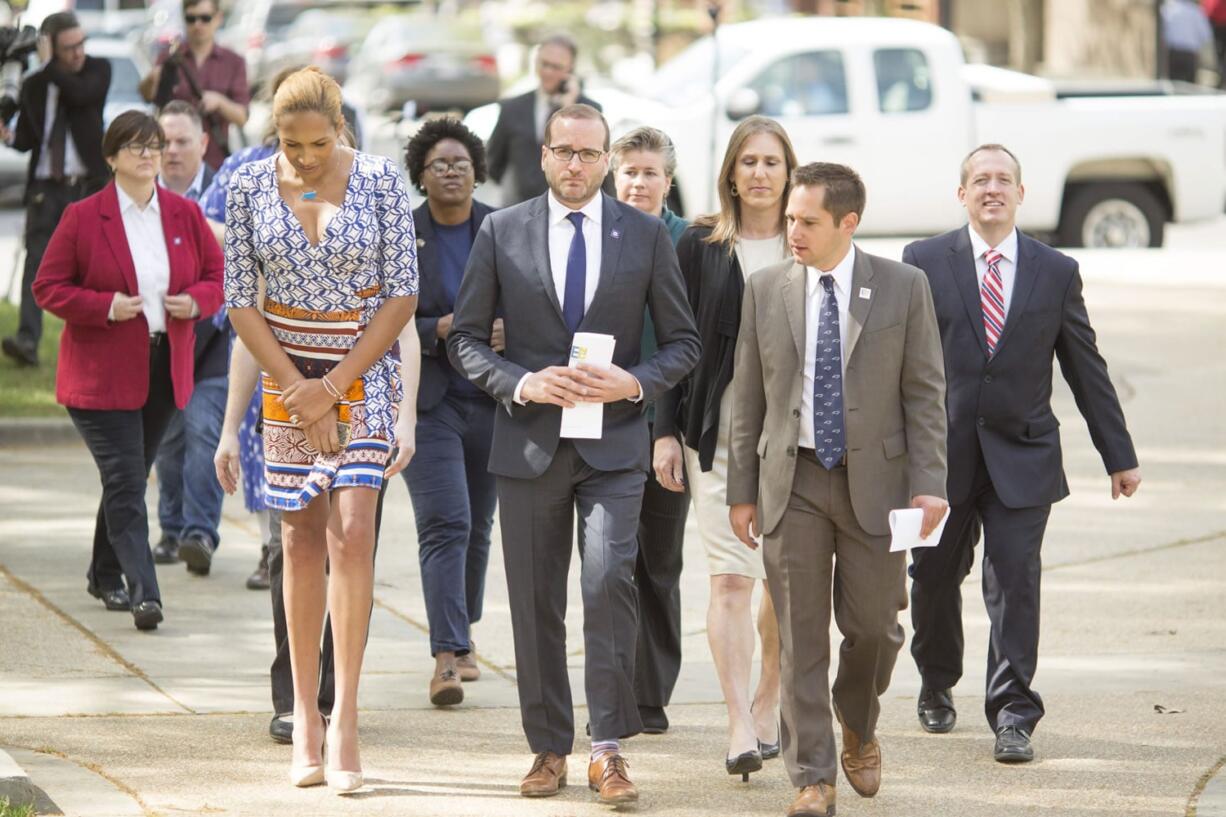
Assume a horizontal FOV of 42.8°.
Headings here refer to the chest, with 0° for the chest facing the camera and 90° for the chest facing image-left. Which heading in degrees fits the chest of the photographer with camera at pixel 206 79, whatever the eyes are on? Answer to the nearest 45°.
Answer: approximately 0°

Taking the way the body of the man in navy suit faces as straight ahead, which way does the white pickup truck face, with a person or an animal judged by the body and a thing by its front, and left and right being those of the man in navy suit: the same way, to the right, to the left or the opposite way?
to the right

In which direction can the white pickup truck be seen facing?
to the viewer's left

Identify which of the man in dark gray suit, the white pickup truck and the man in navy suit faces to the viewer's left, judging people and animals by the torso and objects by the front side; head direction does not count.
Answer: the white pickup truck

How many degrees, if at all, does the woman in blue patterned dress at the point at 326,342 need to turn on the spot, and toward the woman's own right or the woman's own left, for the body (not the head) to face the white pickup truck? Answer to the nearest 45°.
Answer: approximately 135° to the woman's own left

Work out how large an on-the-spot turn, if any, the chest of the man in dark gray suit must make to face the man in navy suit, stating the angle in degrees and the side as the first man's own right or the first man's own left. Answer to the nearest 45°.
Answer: approximately 90° to the first man's own left

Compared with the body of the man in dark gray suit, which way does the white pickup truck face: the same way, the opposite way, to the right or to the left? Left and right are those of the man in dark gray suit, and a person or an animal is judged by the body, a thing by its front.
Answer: to the right

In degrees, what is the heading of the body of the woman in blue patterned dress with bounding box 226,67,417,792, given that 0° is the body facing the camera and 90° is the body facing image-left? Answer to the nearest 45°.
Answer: approximately 0°

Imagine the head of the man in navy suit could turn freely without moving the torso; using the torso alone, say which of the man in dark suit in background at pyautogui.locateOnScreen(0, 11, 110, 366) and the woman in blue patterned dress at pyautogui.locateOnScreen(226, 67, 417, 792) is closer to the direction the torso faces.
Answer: the woman in blue patterned dress
